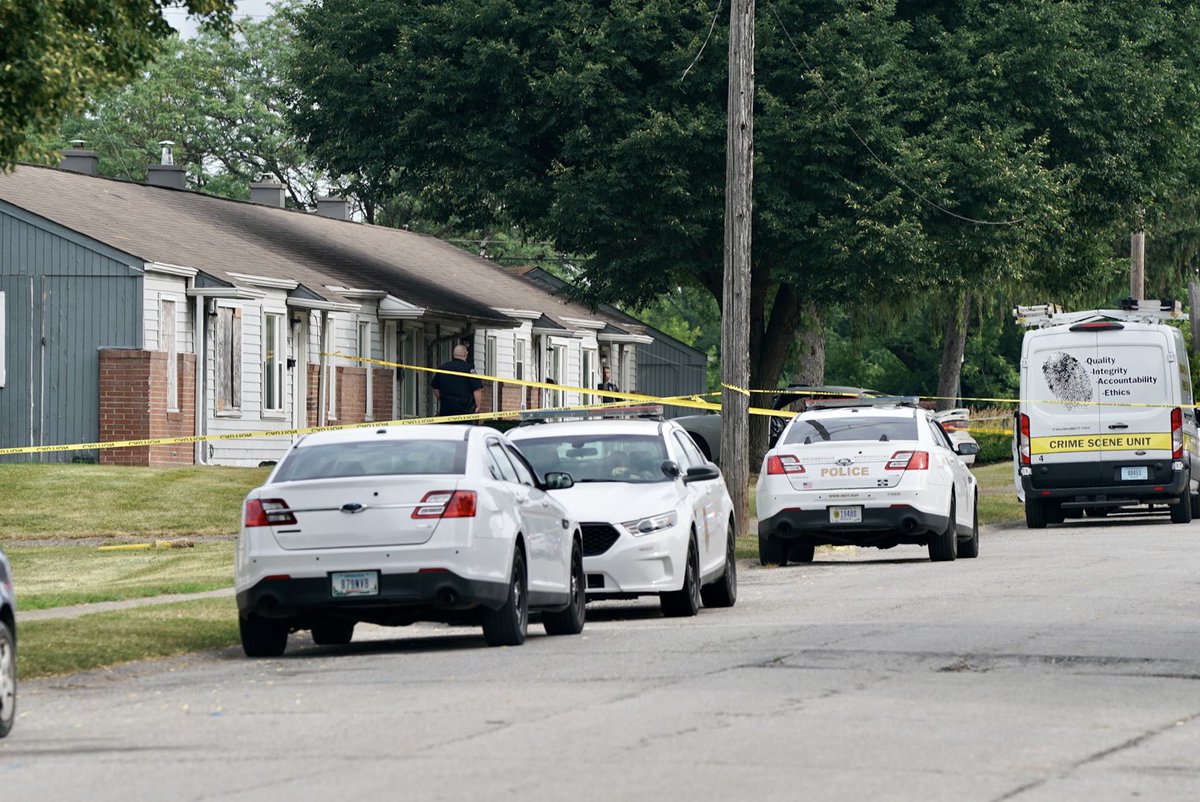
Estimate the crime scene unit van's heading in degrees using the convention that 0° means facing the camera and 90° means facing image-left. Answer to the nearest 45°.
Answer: approximately 180°

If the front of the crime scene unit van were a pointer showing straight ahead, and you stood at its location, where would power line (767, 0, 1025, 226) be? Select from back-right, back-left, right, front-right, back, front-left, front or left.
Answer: front-left

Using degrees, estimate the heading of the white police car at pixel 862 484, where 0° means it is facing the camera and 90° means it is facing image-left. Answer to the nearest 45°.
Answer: approximately 180°

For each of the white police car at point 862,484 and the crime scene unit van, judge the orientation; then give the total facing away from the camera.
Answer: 2

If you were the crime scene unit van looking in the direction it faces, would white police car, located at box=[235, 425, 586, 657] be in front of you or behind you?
behind

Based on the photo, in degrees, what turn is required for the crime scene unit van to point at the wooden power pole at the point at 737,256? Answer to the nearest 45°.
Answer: approximately 135° to its left

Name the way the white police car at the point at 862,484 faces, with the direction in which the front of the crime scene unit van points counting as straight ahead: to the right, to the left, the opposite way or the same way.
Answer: the same way

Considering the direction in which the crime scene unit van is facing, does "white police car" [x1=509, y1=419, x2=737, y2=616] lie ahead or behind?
behind

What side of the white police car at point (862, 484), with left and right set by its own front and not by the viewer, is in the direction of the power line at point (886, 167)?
front

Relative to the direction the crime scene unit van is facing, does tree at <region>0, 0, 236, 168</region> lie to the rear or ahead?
to the rear

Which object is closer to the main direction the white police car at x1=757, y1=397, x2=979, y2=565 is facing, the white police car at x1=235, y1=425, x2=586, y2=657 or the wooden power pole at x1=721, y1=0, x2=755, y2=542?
the wooden power pole
